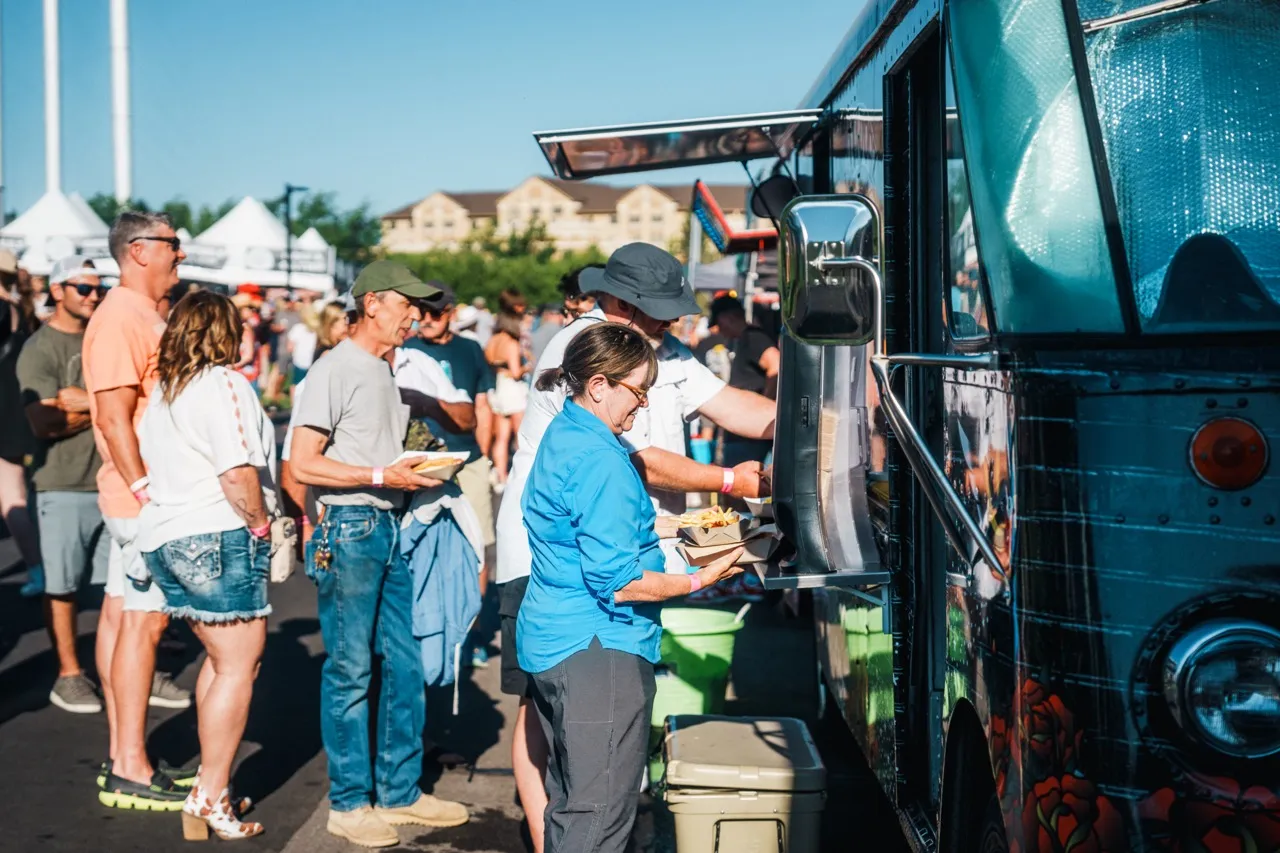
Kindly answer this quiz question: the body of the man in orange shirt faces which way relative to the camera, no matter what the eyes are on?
to the viewer's right

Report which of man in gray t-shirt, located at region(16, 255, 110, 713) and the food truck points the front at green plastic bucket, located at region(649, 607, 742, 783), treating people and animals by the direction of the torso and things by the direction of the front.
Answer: the man in gray t-shirt

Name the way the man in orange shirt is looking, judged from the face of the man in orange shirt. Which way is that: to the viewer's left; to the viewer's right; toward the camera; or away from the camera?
to the viewer's right

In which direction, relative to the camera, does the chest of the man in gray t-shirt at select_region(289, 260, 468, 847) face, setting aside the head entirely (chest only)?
to the viewer's right

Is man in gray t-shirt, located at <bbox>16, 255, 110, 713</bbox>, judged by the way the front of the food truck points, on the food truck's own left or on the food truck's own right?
on the food truck's own right

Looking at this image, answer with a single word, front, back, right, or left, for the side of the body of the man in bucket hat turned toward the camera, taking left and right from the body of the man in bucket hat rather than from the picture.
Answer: right

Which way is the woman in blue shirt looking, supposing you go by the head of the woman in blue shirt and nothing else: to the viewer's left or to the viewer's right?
to the viewer's right

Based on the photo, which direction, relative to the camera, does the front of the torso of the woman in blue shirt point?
to the viewer's right

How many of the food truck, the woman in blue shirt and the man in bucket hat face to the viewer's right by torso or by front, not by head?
2

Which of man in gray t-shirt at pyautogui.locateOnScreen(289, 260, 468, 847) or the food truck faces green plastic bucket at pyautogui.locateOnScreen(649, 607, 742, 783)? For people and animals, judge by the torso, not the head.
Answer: the man in gray t-shirt

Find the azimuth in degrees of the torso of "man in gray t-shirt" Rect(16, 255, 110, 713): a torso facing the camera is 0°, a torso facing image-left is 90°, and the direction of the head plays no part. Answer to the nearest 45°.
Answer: approximately 315°

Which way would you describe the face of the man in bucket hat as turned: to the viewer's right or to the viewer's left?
to the viewer's right
